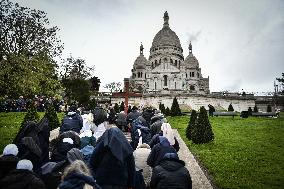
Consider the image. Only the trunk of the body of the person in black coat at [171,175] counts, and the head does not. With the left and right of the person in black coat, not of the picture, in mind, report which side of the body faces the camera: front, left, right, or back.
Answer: back

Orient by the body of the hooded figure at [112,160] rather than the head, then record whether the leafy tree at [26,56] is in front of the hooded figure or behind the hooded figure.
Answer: in front

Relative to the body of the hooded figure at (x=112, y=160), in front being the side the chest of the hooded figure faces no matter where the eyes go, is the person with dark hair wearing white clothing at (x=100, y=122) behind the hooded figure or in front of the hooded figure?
in front

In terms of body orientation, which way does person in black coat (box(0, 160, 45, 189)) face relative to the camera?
away from the camera

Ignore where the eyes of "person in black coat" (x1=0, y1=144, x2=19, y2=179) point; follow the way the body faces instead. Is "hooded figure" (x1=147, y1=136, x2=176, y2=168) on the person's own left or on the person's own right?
on the person's own right

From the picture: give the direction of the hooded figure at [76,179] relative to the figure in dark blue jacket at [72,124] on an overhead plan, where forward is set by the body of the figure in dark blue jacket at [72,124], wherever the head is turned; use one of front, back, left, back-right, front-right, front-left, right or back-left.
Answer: back

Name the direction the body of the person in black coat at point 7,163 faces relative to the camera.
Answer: away from the camera

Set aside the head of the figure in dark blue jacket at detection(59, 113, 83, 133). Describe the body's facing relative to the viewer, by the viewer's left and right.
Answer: facing away from the viewer

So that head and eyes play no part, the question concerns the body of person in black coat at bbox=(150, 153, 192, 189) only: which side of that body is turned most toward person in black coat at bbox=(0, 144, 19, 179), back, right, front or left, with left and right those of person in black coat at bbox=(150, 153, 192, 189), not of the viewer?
left

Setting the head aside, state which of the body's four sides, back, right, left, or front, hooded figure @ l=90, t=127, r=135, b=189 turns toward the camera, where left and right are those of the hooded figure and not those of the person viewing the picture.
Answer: back

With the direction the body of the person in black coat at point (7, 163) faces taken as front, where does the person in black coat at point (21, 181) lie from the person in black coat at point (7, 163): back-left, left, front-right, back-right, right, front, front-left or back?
back
